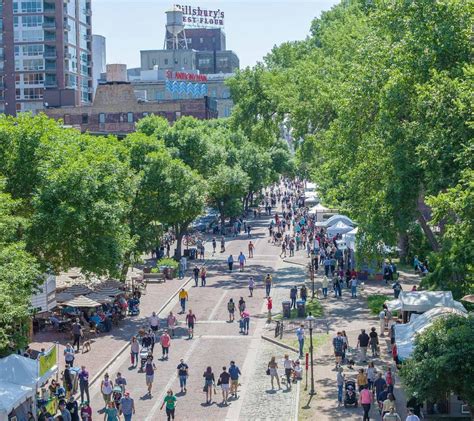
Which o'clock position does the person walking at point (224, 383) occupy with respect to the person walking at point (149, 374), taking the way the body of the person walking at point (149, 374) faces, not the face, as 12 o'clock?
the person walking at point (224, 383) is roughly at 10 o'clock from the person walking at point (149, 374).

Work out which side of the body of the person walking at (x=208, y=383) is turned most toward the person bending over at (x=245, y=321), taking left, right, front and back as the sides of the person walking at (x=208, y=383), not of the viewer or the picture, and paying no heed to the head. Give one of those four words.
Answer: front

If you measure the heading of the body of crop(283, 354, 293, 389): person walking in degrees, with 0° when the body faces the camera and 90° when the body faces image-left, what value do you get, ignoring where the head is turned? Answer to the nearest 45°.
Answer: approximately 180°

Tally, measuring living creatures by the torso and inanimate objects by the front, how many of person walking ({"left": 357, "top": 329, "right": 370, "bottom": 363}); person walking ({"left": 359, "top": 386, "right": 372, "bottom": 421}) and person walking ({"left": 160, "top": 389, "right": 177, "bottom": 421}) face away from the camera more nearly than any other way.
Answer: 2

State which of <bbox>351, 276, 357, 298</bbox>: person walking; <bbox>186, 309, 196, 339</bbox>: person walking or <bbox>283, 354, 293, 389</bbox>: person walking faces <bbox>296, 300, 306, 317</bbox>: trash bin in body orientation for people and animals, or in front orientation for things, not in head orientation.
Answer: <bbox>283, 354, 293, 389</bbox>: person walking

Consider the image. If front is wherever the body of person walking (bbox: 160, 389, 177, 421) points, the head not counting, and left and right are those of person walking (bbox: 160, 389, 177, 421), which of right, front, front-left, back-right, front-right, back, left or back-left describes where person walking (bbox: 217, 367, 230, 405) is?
back-left

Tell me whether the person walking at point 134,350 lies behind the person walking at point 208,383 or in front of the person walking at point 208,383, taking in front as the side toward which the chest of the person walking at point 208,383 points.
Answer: in front

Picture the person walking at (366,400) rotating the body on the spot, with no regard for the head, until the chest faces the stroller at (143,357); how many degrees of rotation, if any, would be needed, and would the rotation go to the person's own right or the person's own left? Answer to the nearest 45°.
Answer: approximately 45° to the person's own left

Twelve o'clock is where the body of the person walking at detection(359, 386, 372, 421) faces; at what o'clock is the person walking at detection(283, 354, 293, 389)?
the person walking at detection(283, 354, 293, 389) is roughly at 11 o'clock from the person walking at detection(359, 386, 372, 421).
